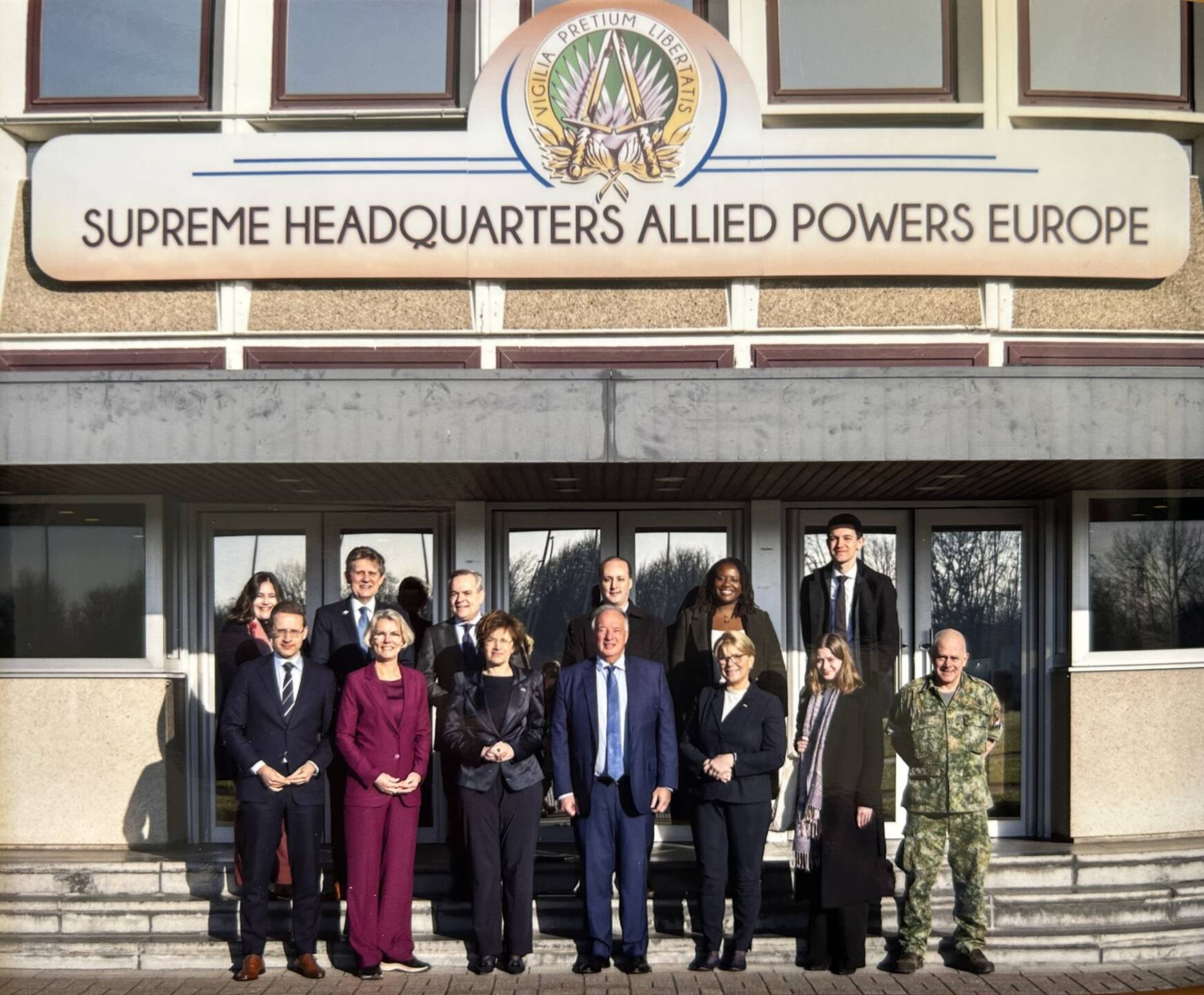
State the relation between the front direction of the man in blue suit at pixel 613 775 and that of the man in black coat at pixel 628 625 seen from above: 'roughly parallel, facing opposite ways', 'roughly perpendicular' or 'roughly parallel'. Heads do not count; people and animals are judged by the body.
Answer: roughly parallel

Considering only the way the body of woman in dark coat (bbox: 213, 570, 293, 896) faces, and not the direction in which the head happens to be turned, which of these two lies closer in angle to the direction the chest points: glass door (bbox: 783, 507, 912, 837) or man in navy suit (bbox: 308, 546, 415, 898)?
the man in navy suit

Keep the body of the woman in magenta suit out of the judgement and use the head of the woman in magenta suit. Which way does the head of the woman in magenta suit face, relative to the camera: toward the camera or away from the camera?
toward the camera

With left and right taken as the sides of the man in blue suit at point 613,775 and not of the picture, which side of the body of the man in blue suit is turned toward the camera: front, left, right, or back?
front

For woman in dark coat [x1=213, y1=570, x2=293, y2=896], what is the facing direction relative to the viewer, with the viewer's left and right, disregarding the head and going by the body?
facing the viewer and to the right of the viewer

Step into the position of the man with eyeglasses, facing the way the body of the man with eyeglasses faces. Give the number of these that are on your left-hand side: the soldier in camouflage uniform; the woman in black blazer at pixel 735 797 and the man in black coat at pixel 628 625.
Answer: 3

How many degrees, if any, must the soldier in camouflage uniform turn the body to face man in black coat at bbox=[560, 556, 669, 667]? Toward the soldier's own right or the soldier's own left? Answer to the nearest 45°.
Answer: approximately 90° to the soldier's own right

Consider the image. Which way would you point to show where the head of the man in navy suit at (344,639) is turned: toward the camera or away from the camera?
toward the camera

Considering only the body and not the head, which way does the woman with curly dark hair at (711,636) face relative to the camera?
toward the camera

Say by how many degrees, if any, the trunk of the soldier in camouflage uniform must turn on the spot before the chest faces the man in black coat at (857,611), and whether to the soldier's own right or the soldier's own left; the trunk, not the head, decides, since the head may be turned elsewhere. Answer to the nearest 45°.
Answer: approximately 135° to the soldier's own right

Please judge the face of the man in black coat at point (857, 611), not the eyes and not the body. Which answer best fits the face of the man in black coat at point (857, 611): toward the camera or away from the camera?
toward the camera

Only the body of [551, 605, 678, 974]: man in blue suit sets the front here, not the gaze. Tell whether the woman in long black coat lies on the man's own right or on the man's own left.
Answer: on the man's own left
